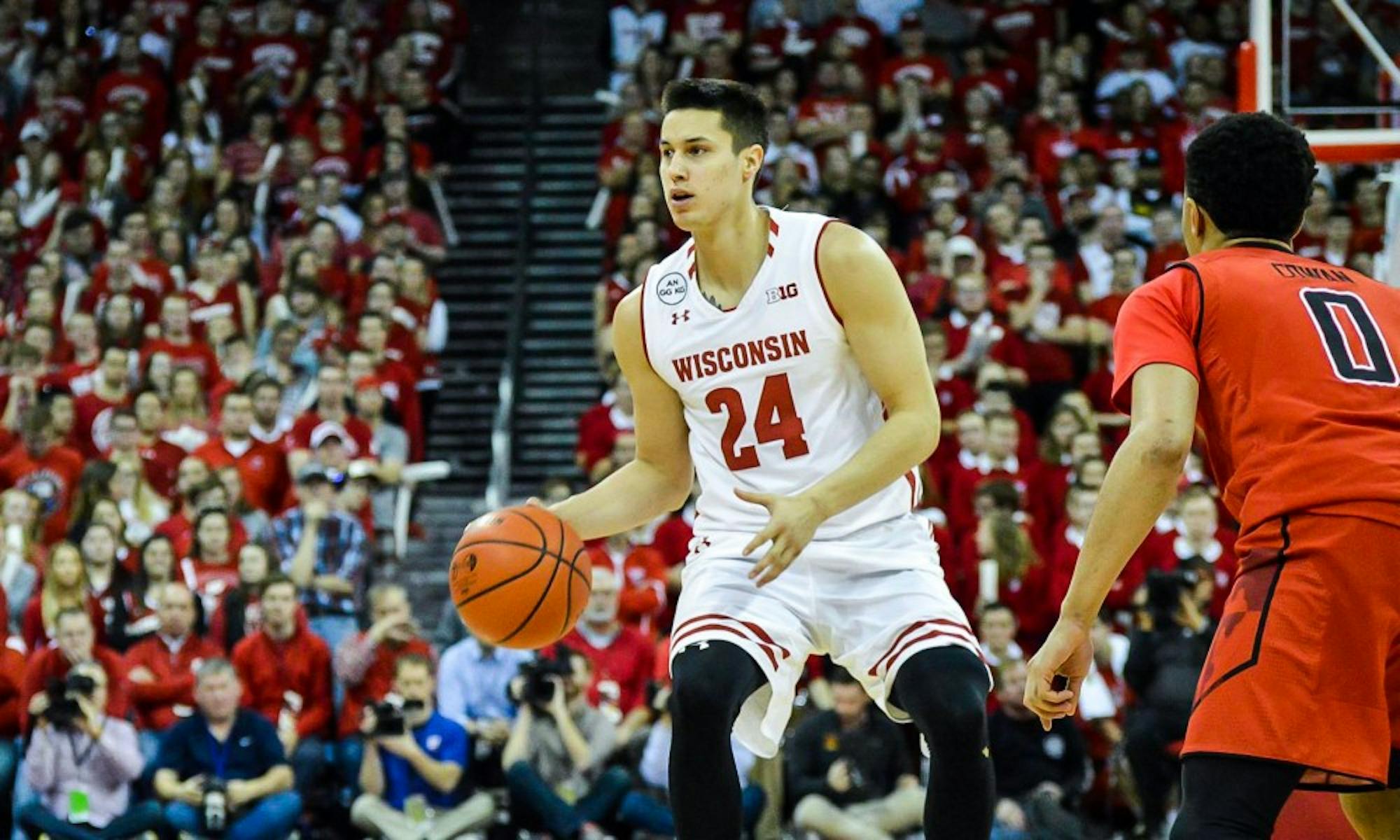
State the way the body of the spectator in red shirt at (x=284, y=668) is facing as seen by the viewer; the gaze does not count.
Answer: toward the camera

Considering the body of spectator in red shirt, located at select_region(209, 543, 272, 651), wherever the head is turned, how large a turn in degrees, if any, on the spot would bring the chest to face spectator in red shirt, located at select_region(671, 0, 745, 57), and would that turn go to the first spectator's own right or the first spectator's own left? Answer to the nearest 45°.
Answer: approximately 135° to the first spectator's own left

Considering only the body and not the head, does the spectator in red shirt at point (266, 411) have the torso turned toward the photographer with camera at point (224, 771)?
yes

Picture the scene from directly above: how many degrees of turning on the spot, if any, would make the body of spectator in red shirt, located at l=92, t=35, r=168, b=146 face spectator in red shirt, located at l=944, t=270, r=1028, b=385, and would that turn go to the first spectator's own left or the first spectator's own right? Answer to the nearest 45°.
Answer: approximately 45° to the first spectator's own left

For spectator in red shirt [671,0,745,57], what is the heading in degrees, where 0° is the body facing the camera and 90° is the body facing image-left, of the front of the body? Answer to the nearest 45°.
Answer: approximately 0°

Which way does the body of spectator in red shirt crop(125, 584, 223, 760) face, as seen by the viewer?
toward the camera

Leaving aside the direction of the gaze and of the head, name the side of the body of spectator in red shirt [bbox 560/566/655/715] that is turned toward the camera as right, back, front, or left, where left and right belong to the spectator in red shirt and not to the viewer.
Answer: front

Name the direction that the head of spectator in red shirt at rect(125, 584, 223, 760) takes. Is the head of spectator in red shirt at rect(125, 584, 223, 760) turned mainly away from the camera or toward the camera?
toward the camera

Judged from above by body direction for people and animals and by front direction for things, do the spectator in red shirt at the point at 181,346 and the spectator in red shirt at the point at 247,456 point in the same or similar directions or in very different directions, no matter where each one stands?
same or similar directions

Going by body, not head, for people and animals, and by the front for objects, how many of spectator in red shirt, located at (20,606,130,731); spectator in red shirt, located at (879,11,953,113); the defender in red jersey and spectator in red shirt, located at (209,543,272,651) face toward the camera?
3

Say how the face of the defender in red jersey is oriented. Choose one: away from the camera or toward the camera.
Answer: away from the camera

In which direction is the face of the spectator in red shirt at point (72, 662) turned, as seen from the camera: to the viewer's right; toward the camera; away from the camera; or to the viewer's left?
toward the camera

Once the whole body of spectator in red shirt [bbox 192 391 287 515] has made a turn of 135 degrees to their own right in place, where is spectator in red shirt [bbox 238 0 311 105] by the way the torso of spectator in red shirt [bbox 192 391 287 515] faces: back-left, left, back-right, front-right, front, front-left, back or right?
front-right

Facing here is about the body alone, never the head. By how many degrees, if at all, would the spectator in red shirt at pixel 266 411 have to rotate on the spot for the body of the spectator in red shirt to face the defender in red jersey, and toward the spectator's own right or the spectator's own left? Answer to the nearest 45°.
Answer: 0° — they already face them

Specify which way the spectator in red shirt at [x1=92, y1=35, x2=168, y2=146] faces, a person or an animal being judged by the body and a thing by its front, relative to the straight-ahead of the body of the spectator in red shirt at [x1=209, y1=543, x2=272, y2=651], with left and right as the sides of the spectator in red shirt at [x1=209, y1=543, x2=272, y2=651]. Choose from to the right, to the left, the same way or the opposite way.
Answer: the same way

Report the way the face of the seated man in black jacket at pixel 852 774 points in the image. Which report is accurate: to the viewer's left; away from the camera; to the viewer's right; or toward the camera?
toward the camera

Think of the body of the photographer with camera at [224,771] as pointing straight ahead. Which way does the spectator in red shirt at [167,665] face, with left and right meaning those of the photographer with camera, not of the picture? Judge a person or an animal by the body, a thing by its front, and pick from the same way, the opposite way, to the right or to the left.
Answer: the same way

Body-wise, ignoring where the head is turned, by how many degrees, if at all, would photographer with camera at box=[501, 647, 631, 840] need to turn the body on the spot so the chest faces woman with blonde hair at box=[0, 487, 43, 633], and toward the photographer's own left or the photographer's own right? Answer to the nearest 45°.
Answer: approximately 90° to the photographer's own right

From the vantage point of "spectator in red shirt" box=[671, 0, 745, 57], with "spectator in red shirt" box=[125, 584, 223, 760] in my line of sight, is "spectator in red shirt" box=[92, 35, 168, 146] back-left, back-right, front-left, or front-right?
front-right

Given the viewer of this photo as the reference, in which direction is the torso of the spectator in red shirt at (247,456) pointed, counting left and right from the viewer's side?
facing the viewer

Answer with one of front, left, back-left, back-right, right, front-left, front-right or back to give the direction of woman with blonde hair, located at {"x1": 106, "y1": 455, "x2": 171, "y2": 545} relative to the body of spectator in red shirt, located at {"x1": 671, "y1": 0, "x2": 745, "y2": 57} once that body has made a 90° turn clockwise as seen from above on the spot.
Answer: front-left

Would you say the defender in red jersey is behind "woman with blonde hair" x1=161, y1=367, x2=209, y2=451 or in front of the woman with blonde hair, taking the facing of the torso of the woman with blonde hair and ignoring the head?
in front

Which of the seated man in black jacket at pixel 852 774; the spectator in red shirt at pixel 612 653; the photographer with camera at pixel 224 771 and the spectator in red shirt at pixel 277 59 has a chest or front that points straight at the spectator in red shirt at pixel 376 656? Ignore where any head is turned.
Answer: the spectator in red shirt at pixel 277 59
